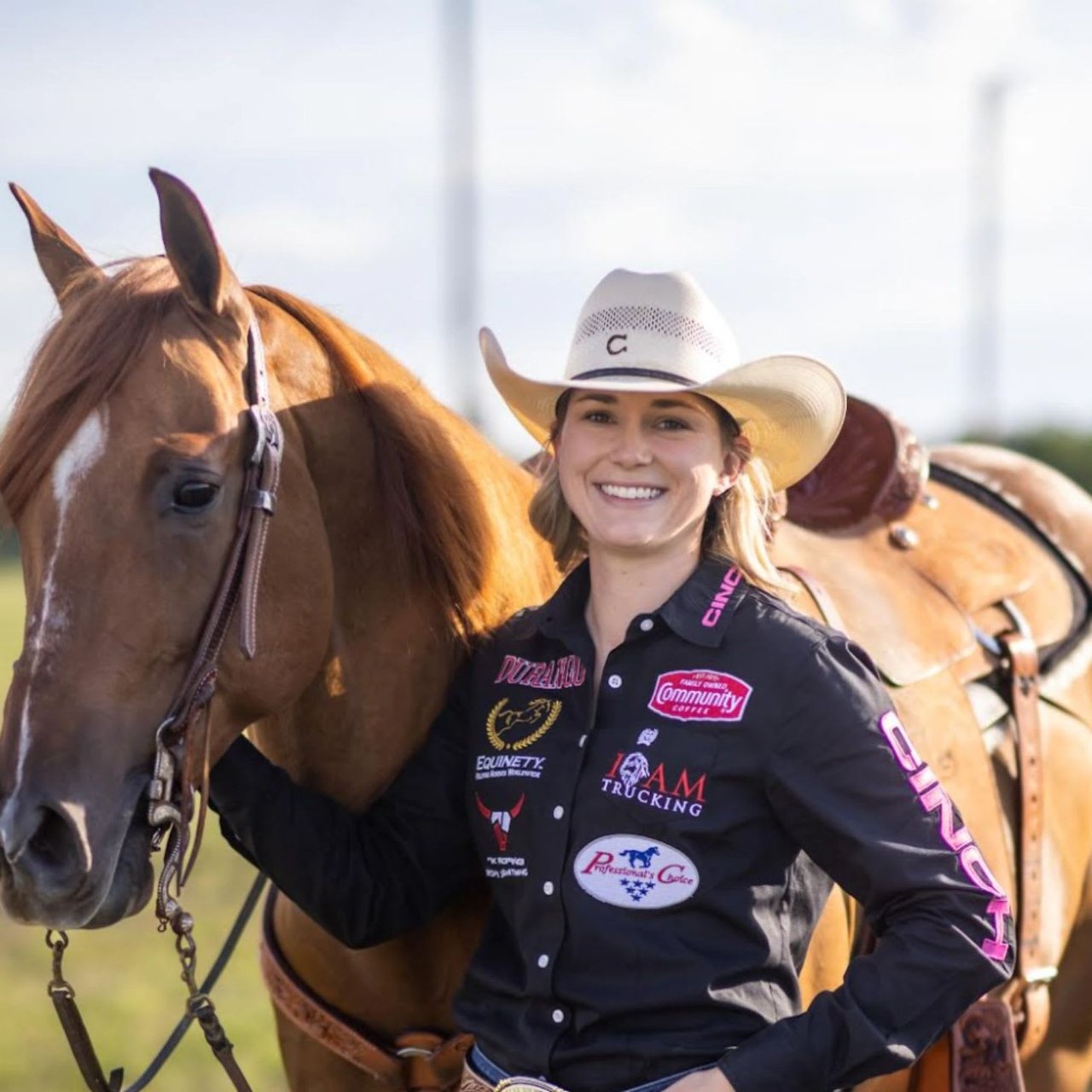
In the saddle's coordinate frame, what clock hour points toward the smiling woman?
The smiling woman is roughly at 11 o'clock from the saddle.

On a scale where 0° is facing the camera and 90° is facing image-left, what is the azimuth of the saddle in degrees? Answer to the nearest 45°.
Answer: approximately 45°
